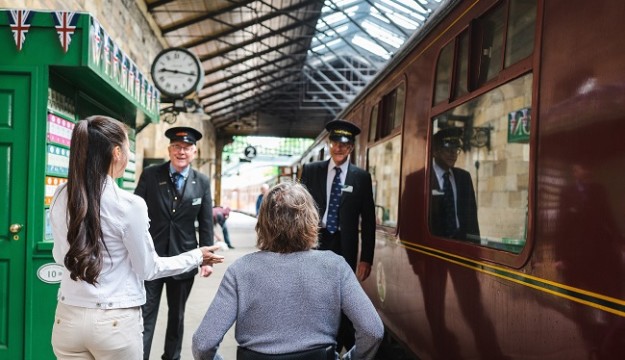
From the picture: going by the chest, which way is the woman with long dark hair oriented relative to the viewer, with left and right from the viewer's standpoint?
facing away from the viewer and to the right of the viewer

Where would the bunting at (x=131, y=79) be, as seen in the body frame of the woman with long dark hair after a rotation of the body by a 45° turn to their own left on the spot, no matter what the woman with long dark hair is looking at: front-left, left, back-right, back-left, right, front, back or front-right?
front

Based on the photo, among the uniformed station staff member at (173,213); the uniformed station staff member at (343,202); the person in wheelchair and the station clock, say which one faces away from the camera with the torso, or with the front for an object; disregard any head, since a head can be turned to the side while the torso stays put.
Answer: the person in wheelchair

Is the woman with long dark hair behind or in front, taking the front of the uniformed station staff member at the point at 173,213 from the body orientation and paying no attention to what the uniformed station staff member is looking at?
in front

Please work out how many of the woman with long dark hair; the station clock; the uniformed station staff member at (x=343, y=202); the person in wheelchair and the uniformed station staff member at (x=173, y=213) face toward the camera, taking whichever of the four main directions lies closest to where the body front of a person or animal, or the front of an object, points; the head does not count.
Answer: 3

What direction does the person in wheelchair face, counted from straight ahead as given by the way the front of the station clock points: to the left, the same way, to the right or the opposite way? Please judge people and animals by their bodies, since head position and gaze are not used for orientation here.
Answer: the opposite way

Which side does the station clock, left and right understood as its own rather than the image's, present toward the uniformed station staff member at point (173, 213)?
front

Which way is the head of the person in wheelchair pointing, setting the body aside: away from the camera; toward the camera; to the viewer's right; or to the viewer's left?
away from the camera

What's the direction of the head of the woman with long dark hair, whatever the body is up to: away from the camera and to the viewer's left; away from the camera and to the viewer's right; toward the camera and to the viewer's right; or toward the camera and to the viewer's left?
away from the camera and to the viewer's right

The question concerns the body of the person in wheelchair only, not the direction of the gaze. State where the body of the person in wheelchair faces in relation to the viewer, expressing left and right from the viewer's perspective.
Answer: facing away from the viewer
